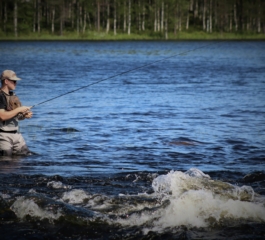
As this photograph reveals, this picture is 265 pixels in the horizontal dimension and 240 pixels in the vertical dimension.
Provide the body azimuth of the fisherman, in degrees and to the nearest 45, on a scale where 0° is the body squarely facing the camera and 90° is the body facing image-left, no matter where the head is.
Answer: approximately 315°

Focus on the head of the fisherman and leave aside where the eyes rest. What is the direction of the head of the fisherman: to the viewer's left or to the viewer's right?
to the viewer's right

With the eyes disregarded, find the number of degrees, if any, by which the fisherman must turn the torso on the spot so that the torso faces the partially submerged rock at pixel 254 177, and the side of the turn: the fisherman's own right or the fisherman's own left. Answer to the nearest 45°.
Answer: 0° — they already face it
